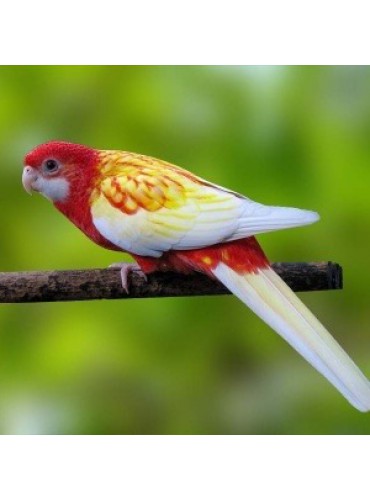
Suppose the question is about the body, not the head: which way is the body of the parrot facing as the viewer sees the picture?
to the viewer's left
